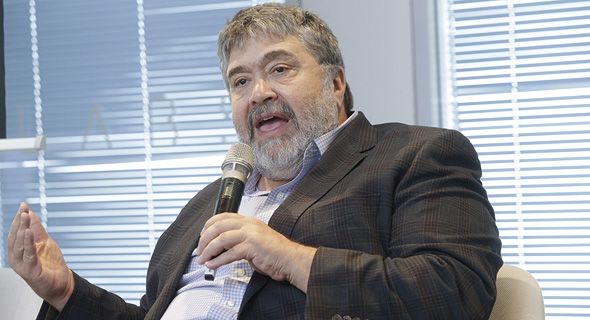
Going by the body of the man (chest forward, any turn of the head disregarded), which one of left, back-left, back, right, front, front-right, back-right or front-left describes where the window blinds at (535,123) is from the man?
back

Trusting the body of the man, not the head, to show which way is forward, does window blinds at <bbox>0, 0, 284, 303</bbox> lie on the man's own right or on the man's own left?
on the man's own right

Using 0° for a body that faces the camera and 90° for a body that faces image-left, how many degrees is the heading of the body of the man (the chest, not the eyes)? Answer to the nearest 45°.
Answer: approximately 45°
